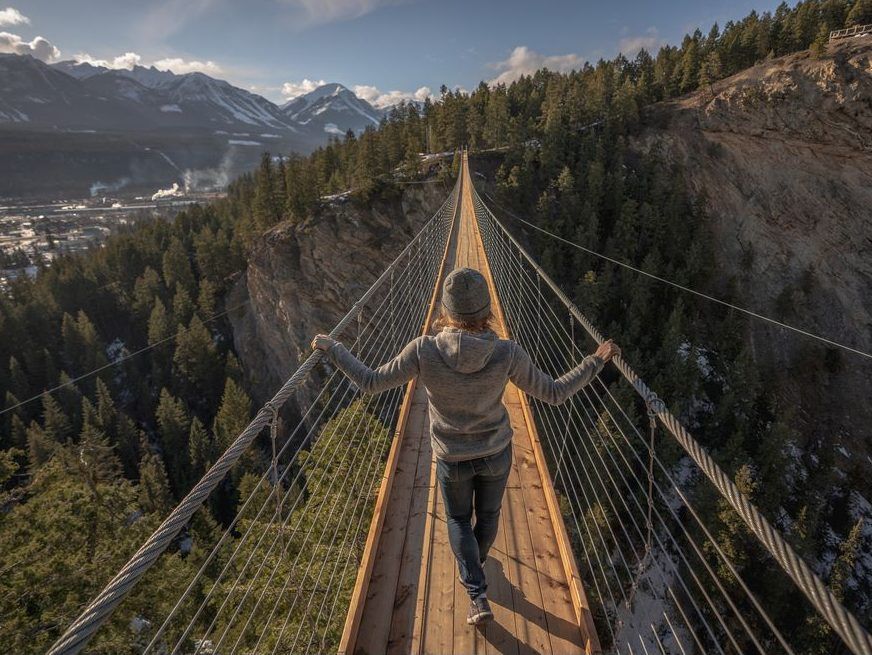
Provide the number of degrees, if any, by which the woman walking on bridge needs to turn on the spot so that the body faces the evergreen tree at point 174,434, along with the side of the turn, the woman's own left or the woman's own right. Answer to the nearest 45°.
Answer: approximately 45° to the woman's own left

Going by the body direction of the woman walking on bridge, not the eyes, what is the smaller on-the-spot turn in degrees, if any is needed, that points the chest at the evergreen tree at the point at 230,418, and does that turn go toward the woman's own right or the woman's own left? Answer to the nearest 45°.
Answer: approximately 45° to the woman's own left

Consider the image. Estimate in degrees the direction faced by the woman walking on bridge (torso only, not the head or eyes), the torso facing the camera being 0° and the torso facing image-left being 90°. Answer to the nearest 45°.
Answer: approximately 180°

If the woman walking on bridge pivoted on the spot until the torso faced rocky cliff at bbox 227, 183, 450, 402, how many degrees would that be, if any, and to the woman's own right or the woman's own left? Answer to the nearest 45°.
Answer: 0° — they already face it

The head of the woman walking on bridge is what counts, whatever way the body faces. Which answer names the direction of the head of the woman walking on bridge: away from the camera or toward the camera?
away from the camera

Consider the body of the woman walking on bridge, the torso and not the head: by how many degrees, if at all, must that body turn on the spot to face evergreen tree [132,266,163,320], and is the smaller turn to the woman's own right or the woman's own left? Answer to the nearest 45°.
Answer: approximately 45° to the woman's own left

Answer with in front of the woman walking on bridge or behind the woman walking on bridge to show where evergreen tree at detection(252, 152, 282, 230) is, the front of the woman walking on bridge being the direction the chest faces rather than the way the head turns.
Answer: in front

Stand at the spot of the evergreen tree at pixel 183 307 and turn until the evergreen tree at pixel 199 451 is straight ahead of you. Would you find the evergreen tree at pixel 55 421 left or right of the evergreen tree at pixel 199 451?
right

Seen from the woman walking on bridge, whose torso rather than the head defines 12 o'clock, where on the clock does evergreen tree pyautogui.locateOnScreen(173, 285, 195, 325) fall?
The evergreen tree is roughly at 11 o'clock from the woman walking on bridge.

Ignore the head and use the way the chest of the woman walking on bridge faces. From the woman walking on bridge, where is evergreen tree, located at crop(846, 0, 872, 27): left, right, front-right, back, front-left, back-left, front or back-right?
front-right
